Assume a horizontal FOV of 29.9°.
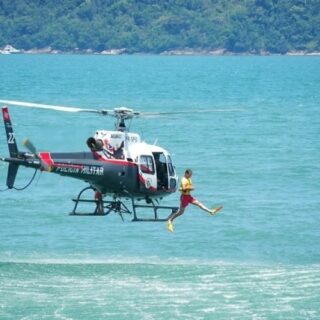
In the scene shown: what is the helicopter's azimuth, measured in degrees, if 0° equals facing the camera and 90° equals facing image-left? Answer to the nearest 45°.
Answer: approximately 225°
